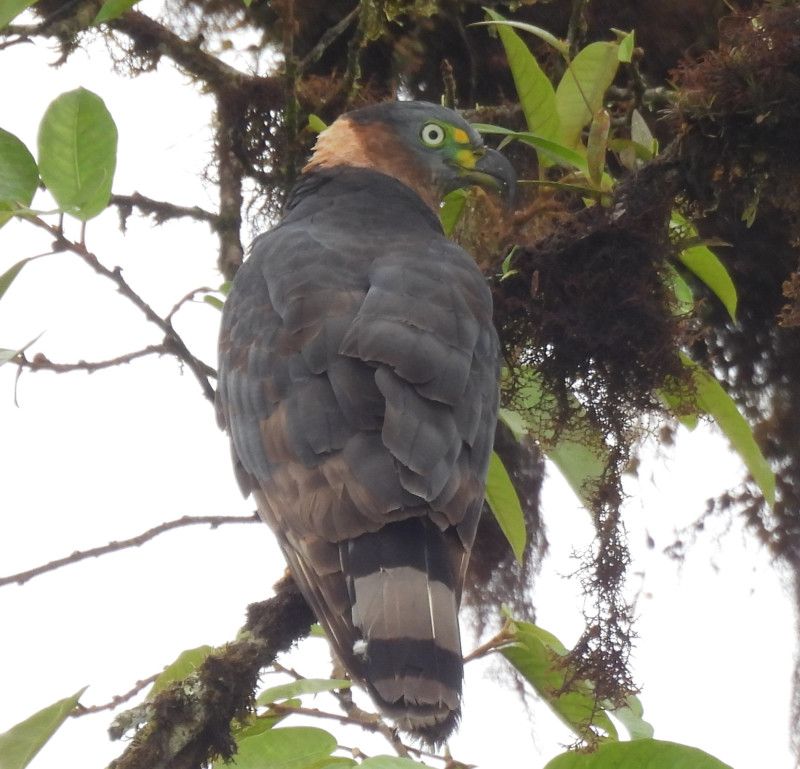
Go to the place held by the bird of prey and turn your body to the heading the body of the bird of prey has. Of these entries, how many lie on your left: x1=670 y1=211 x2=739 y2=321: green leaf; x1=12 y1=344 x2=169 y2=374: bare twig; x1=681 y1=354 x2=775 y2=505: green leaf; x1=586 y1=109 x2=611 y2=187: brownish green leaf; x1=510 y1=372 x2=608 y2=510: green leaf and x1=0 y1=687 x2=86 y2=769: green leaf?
2

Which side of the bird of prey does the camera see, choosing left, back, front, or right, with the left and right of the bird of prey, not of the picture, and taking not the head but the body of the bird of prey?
back

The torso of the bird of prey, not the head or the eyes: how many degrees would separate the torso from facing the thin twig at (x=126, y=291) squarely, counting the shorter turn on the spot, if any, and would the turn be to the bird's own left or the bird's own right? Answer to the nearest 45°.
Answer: approximately 135° to the bird's own left

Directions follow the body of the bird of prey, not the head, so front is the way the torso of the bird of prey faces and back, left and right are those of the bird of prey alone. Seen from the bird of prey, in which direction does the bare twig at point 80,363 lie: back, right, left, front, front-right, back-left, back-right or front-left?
left

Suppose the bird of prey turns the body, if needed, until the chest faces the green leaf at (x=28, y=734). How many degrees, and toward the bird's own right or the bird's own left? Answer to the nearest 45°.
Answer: approximately 90° to the bird's own left
